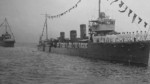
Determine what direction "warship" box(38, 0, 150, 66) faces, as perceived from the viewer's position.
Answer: facing the viewer and to the right of the viewer
